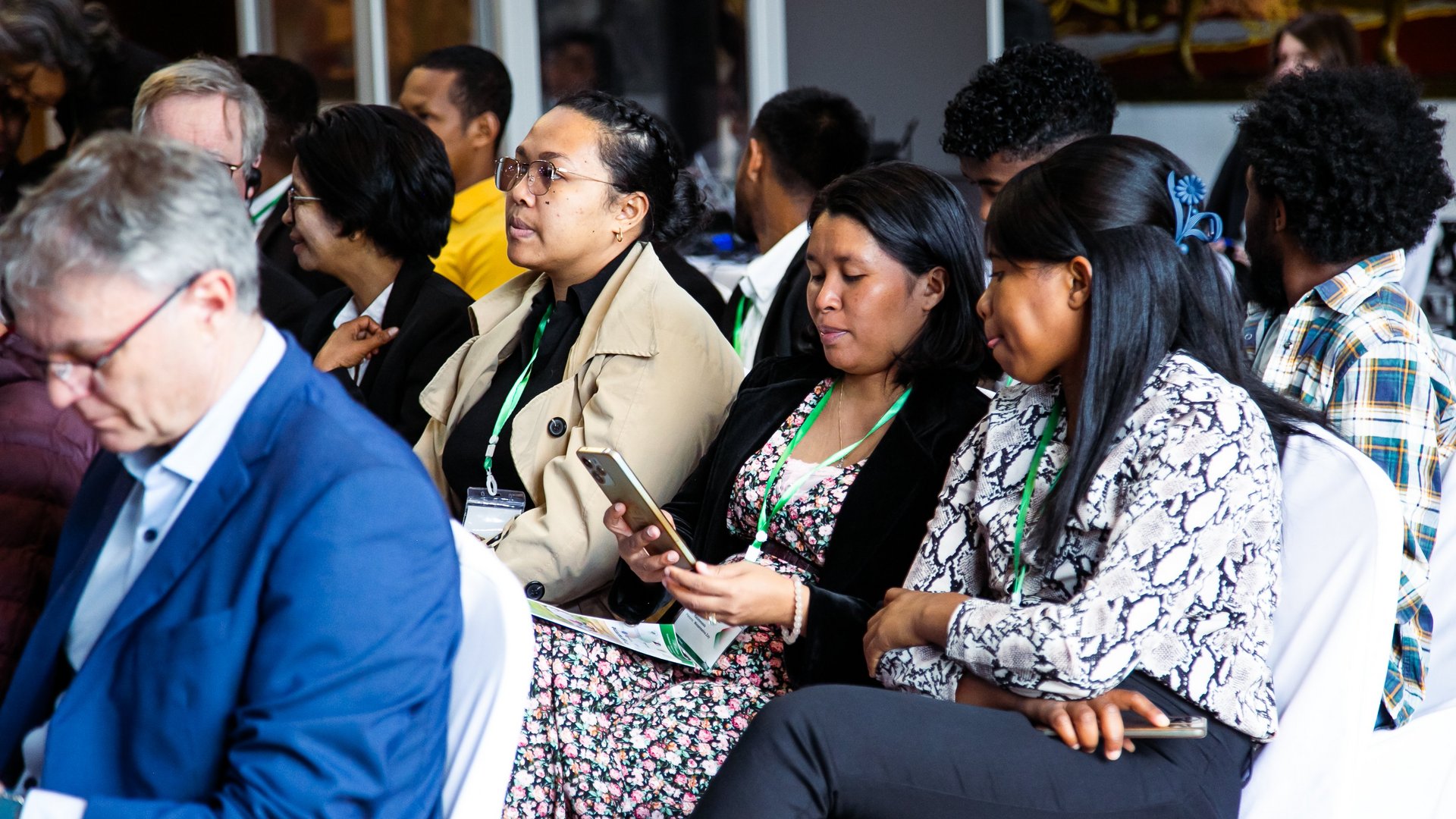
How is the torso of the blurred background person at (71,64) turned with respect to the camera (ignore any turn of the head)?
to the viewer's left

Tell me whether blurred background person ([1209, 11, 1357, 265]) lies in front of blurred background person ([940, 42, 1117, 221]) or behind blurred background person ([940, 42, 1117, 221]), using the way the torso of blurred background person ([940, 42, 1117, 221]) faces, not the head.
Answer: behind

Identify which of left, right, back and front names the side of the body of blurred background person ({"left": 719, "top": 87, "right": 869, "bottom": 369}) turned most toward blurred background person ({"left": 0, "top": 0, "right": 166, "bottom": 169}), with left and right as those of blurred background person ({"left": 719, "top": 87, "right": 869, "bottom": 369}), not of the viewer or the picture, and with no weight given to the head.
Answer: front

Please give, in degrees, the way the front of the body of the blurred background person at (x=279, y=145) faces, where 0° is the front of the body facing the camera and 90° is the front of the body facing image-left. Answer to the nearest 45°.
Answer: approximately 90°

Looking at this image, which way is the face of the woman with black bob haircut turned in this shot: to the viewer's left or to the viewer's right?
to the viewer's left

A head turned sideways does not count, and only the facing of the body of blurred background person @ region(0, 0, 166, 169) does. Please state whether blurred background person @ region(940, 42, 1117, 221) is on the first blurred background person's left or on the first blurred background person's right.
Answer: on the first blurred background person's left

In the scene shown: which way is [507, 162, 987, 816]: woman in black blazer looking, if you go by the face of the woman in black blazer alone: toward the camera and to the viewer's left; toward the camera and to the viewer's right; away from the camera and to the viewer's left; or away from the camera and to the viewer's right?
toward the camera and to the viewer's left

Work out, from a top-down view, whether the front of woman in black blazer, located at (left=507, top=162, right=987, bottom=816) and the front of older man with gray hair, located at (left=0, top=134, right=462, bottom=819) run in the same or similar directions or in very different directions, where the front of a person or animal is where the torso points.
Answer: same or similar directions

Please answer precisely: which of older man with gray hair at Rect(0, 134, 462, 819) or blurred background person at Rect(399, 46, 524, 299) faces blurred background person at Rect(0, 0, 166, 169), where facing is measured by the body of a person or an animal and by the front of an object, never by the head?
blurred background person at Rect(399, 46, 524, 299)

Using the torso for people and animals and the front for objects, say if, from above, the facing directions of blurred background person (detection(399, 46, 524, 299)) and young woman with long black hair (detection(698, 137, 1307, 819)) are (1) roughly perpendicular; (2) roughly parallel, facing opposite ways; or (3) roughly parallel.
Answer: roughly parallel

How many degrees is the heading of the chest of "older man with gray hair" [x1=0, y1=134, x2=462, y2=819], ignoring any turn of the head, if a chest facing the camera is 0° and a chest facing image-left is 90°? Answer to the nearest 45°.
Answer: approximately 45°

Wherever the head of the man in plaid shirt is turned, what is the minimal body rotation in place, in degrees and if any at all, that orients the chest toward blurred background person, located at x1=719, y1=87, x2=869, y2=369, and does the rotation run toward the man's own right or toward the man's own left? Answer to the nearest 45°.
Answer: approximately 45° to the man's own right

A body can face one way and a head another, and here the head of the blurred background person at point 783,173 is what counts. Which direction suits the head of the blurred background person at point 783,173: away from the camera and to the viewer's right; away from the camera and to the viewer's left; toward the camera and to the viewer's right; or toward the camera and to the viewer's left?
away from the camera and to the viewer's left

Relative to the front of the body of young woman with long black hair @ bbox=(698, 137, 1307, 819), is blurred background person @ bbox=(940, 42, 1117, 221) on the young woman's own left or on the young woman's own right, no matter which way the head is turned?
on the young woman's own right

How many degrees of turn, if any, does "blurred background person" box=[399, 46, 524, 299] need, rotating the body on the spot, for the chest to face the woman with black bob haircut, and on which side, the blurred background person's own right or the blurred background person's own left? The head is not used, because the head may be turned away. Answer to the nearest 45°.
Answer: approximately 90° to the blurred background person's own left
